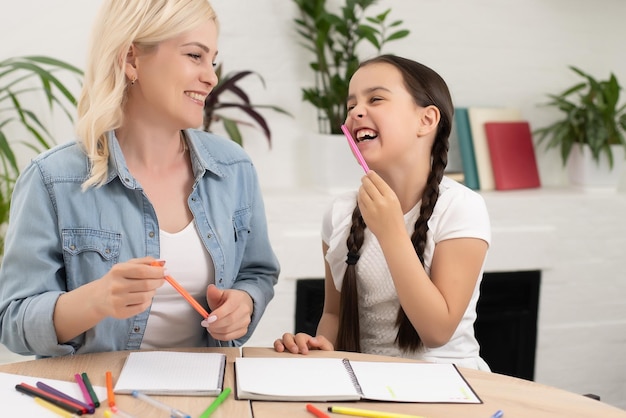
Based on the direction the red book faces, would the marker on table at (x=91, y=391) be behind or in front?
in front

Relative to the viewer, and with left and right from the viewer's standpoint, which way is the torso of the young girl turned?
facing the viewer and to the left of the viewer

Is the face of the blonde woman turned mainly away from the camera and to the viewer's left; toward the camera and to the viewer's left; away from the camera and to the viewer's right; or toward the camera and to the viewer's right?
toward the camera and to the viewer's right

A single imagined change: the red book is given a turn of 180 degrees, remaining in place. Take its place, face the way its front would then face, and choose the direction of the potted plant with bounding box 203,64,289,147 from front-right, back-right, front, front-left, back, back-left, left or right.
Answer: back-left

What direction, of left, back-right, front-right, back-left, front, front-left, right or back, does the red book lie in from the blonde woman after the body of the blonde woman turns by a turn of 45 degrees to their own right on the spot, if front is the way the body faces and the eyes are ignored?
back-left

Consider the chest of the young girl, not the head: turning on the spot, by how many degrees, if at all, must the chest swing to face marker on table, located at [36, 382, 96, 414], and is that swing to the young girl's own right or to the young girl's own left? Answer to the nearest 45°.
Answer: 0° — they already face it

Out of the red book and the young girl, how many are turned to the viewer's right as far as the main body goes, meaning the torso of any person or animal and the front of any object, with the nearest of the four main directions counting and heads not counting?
0

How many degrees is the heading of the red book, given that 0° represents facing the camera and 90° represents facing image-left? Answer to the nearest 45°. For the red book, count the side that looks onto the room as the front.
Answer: approximately 0°

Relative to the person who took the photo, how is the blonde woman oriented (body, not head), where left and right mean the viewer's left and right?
facing the viewer and to the right of the viewer

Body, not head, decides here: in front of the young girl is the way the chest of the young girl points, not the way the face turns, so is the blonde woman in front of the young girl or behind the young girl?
in front

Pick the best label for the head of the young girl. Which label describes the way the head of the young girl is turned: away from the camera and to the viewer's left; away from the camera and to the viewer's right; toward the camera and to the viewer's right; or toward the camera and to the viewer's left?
toward the camera and to the viewer's left
